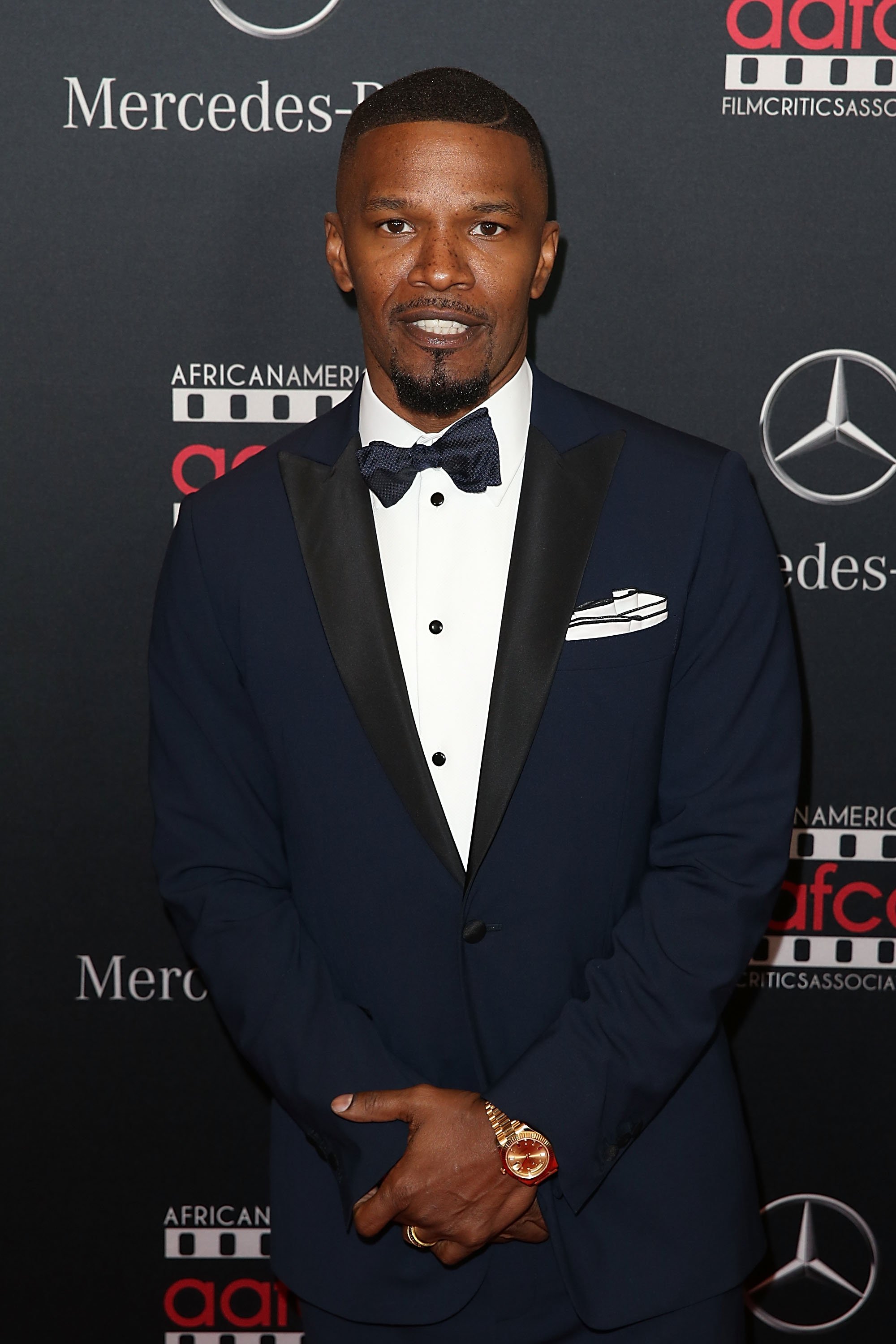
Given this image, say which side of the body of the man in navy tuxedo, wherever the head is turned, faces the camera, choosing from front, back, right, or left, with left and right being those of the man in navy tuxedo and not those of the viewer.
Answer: front
